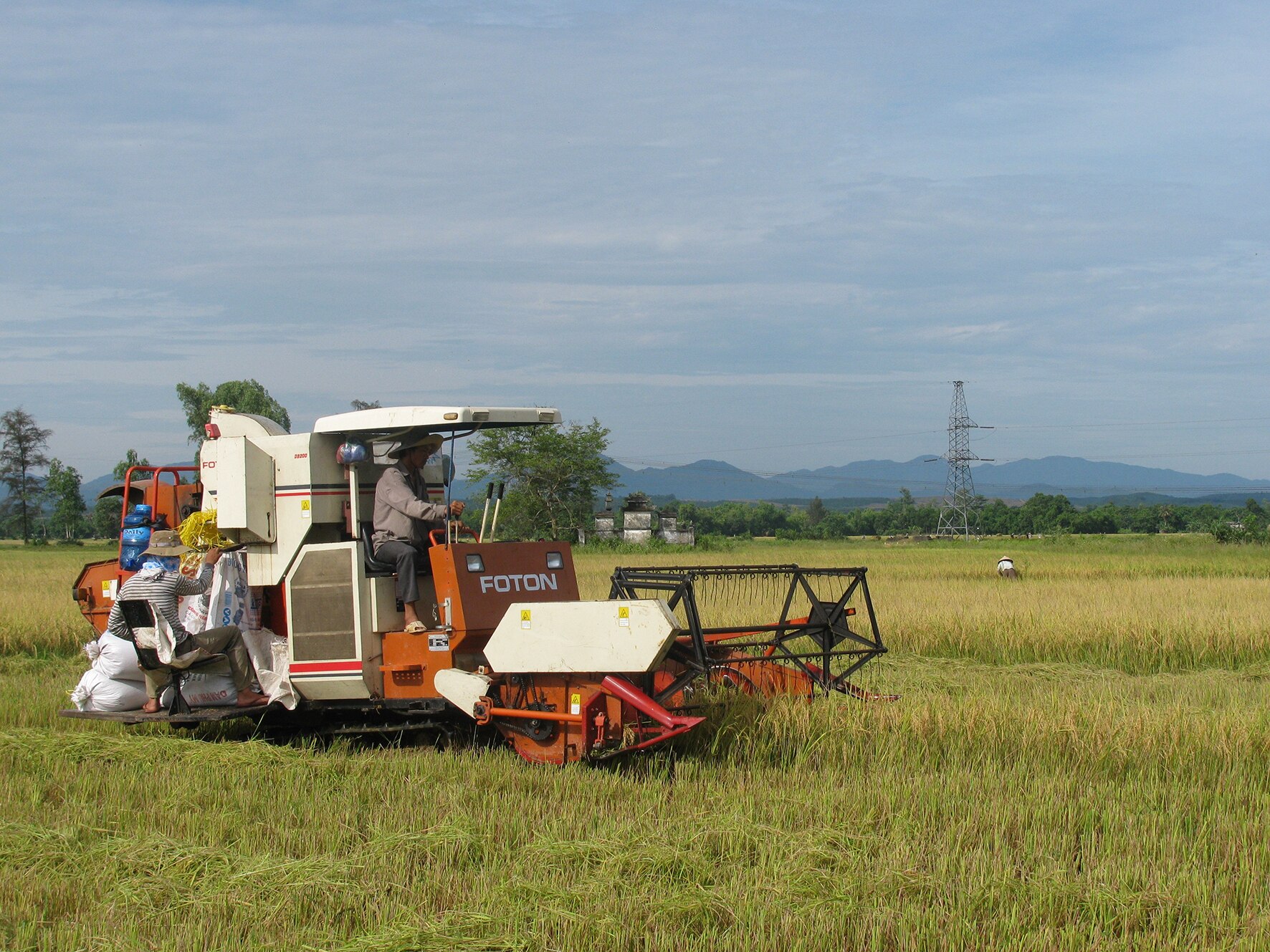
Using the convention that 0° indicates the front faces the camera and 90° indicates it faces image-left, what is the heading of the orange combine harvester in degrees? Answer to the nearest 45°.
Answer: approximately 315°

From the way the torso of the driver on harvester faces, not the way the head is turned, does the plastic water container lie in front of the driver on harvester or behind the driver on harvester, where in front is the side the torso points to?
behind

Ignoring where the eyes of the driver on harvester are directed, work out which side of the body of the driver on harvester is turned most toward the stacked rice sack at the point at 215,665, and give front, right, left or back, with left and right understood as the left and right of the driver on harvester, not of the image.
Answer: back

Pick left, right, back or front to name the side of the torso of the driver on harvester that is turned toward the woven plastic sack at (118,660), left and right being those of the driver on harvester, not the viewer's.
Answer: back

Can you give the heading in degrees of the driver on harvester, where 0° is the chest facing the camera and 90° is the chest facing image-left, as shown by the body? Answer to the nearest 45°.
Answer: approximately 315°

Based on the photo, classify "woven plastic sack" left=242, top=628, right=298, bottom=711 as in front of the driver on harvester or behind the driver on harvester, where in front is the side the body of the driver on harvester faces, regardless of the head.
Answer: behind
